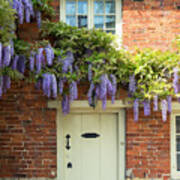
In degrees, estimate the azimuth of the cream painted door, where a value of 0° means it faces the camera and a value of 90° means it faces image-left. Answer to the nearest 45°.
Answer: approximately 0°
